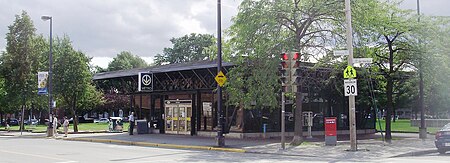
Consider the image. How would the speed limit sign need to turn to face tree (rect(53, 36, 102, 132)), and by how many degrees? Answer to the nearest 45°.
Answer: approximately 135° to its right

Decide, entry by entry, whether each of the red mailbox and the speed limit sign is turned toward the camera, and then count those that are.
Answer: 2

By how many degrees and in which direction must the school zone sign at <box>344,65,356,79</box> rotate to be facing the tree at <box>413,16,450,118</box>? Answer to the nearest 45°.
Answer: approximately 135° to its left

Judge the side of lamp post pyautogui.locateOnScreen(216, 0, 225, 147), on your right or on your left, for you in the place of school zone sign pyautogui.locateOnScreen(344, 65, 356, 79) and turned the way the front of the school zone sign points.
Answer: on your right

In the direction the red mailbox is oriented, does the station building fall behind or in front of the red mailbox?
behind

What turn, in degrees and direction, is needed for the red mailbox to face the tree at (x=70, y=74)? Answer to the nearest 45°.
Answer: approximately 135° to its right

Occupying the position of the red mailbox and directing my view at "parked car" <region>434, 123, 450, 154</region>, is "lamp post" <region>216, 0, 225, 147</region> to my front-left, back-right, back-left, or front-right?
back-right

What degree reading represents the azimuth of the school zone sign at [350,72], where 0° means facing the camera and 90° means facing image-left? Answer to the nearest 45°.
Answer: approximately 0°

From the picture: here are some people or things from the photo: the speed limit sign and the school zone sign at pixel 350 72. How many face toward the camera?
2

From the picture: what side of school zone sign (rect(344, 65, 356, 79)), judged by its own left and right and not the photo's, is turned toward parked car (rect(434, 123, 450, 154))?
left
